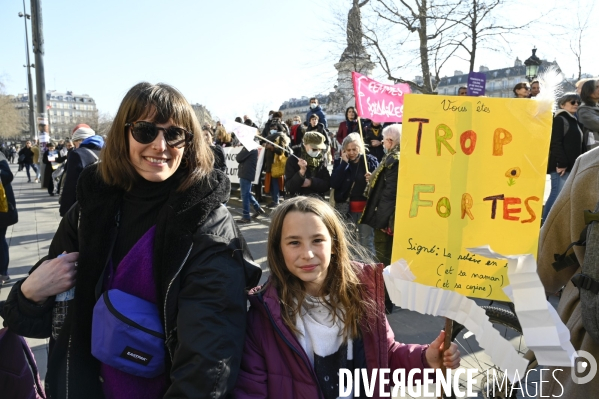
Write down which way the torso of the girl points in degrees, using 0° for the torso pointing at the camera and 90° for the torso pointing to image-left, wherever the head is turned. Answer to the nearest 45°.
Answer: approximately 0°

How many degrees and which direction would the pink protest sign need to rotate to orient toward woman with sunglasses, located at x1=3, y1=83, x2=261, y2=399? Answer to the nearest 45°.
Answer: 0° — it already faces them

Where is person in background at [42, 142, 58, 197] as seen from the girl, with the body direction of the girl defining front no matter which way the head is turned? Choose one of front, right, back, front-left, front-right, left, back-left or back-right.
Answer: back-right

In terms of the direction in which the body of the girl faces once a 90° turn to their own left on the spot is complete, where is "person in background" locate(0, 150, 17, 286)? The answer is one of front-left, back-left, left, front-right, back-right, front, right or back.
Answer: back-left

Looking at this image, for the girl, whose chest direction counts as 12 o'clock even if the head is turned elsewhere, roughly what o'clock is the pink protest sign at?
The pink protest sign is roughly at 6 o'clock from the girl.

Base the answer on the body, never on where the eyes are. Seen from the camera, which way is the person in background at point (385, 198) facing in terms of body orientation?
to the viewer's left

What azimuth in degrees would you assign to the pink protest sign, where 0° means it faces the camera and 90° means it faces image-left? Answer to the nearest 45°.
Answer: approximately 0°

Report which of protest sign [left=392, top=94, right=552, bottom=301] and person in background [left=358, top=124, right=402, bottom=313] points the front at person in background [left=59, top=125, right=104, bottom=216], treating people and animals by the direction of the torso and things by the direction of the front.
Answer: person in background [left=358, top=124, right=402, bottom=313]

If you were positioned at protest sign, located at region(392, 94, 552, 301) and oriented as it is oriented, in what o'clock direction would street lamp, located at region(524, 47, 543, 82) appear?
The street lamp is roughly at 6 o'clock from the protest sign.
